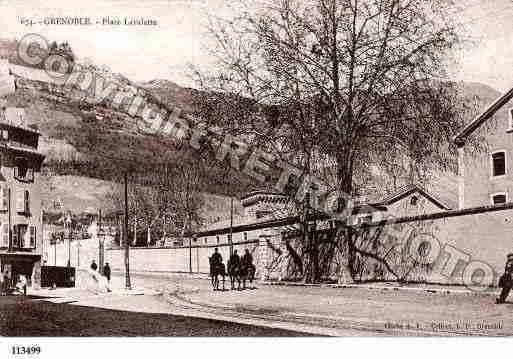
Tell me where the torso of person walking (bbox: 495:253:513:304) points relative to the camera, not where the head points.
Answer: to the viewer's left

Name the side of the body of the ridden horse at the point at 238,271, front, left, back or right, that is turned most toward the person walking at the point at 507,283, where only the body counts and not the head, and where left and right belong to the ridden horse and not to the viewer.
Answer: left

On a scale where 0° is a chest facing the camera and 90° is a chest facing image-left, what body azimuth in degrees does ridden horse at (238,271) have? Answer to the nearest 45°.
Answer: approximately 45°

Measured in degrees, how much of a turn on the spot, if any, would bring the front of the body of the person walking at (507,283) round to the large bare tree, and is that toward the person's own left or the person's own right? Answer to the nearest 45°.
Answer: approximately 45° to the person's own right
